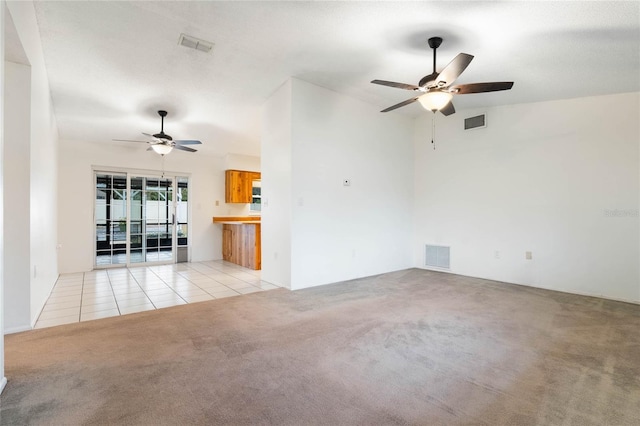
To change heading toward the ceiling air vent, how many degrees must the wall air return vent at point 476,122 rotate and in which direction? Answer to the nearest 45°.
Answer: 0° — it already faces it

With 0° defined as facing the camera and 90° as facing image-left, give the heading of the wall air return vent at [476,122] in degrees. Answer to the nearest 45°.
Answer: approximately 45°

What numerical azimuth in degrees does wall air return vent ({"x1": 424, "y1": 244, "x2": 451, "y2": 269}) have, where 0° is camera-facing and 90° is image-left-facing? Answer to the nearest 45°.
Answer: approximately 45°

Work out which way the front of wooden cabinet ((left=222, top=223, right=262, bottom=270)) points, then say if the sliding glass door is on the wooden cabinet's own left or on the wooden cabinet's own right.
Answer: on the wooden cabinet's own right

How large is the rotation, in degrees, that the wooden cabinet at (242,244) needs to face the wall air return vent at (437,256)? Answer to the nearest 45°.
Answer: approximately 90° to its left

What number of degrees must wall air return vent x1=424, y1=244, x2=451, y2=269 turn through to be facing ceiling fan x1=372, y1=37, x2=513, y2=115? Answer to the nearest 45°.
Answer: approximately 45° to its left

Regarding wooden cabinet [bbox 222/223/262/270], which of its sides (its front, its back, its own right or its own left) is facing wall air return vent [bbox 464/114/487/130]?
left
